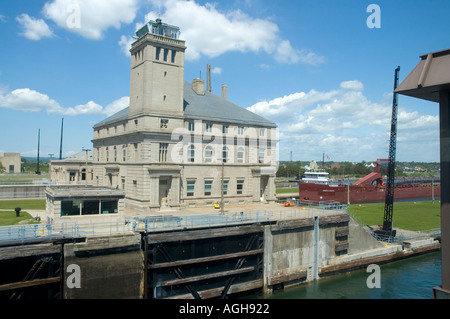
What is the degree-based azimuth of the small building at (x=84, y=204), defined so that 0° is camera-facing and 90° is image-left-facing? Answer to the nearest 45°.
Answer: approximately 0°

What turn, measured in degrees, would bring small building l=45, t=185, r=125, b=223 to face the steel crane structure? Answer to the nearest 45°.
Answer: approximately 90° to its left

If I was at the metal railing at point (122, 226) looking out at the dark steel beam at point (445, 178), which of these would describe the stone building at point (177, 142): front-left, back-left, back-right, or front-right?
back-left

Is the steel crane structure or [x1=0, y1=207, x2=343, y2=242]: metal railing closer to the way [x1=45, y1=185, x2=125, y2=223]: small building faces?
the metal railing

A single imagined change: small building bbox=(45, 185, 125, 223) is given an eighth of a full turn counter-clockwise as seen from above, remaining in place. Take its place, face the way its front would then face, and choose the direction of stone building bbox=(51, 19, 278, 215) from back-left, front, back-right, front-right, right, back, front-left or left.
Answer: left
